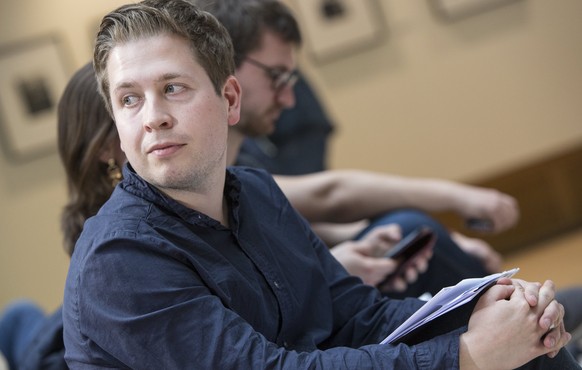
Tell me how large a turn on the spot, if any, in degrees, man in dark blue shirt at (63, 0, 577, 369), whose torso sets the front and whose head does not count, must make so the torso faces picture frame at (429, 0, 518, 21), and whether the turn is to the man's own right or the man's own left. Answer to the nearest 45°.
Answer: approximately 135° to the man's own left

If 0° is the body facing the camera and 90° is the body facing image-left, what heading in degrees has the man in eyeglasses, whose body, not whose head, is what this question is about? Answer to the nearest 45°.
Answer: approximately 270°

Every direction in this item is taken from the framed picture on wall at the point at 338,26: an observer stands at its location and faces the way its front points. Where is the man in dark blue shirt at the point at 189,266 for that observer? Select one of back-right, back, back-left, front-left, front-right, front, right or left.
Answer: front

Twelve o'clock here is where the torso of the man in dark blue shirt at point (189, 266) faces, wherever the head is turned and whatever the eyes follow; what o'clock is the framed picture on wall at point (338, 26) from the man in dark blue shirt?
The framed picture on wall is roughly at 8 o'clock from the man in dark blue shirt.

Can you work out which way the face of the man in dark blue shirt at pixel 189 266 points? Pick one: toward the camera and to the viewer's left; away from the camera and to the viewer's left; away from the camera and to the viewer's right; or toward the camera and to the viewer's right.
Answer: toward the camera and to the viewer's left

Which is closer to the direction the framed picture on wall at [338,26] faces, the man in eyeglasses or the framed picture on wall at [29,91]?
the man in eyeglasses

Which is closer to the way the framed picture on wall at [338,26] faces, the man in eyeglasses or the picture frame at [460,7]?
the man in eyeglasses

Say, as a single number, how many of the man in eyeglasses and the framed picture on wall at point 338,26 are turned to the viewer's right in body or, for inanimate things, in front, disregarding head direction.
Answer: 1

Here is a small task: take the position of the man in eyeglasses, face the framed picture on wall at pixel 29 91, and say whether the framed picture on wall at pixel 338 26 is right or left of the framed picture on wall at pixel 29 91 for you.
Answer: right

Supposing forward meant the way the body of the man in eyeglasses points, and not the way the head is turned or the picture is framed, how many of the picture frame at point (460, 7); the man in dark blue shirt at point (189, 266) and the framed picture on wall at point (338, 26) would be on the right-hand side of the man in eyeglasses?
1

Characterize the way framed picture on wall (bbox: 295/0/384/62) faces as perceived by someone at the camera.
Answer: facing the viewer

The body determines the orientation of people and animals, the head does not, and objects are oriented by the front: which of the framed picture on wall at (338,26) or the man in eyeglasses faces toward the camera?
the framed picture on wall

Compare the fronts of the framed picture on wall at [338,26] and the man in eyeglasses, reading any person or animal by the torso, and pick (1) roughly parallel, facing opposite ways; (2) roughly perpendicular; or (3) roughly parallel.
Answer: roughly perpendicular

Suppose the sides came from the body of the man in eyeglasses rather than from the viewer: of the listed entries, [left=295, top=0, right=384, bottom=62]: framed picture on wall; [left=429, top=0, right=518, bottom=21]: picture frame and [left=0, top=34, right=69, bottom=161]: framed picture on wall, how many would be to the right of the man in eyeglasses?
0

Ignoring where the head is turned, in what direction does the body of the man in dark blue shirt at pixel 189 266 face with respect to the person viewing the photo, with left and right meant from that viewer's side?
facing the viewer and to the right of the viewer

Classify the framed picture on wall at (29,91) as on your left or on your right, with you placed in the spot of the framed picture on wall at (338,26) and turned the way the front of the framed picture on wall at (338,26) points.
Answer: on your right
